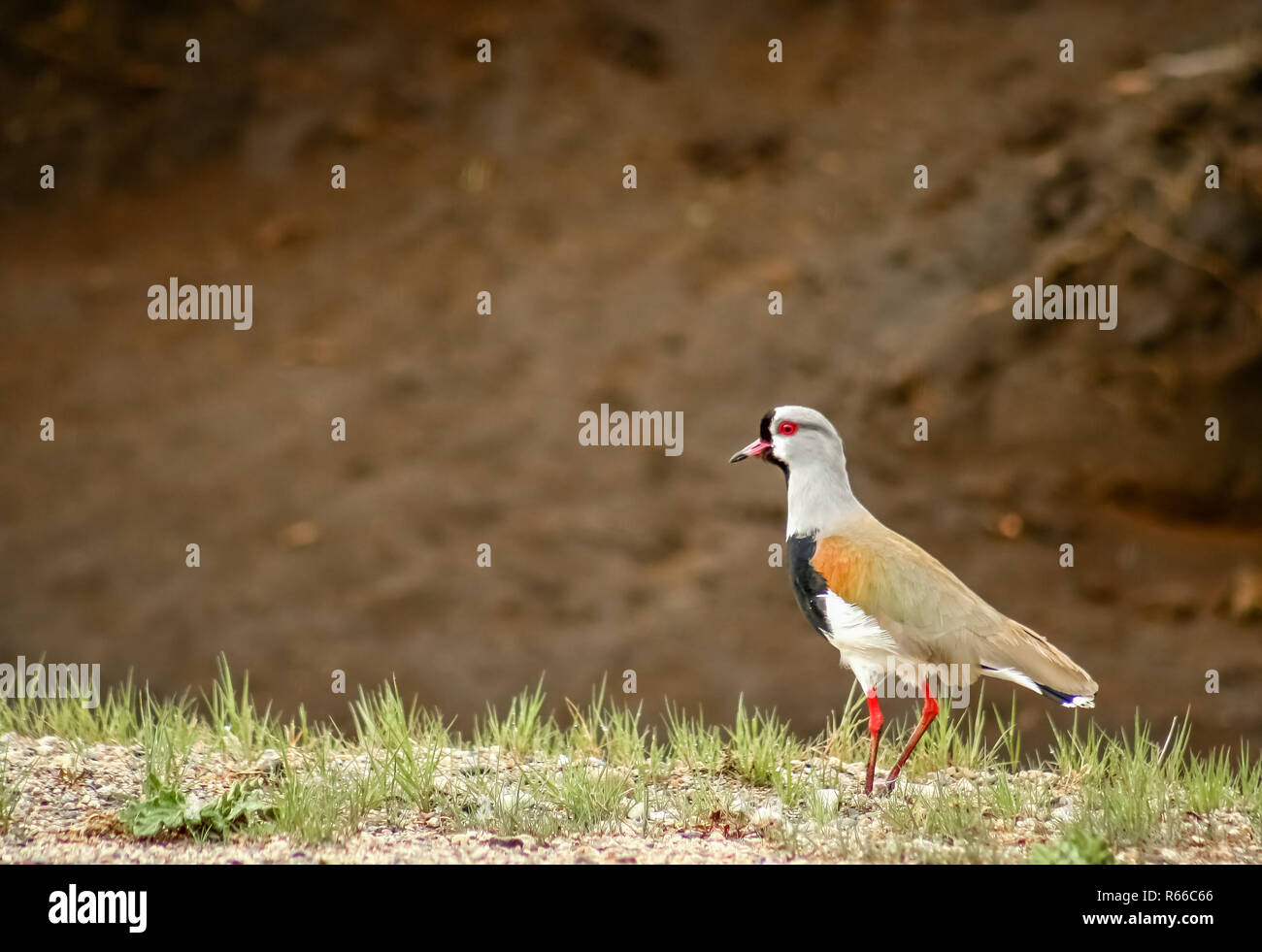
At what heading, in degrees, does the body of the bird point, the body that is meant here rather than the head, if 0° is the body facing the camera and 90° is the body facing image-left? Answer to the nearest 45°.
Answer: approximately 90°
